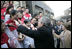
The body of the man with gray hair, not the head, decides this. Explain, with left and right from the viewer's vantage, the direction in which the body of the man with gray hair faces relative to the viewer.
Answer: facing away from the viewer and to the left of the viewer

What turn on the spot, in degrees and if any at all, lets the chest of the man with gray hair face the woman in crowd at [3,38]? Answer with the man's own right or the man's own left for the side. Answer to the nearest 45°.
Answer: approximately 45° to the man's own left
